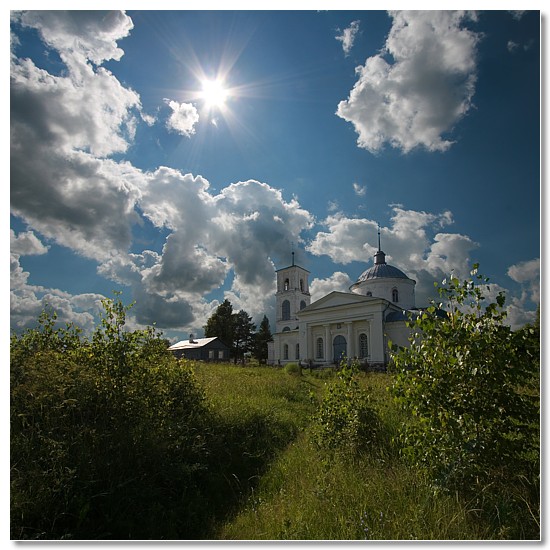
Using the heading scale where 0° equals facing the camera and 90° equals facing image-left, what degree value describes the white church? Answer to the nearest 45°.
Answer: approximately 45°

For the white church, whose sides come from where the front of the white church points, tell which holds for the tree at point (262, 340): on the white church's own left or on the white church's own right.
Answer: on the white church's own right
